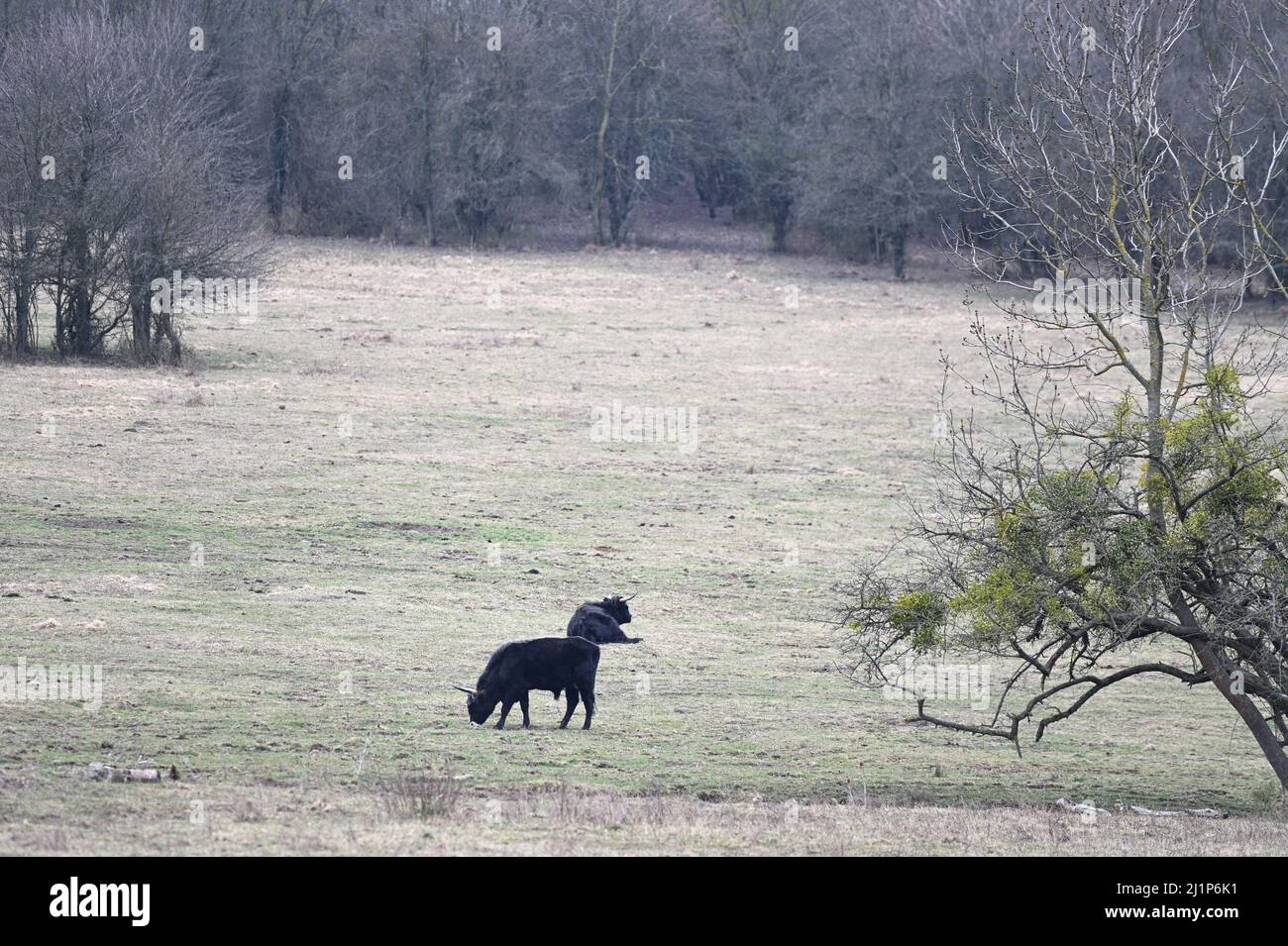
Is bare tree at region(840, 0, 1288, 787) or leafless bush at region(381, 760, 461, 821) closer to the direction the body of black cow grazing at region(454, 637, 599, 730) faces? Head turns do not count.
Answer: the leafless bush

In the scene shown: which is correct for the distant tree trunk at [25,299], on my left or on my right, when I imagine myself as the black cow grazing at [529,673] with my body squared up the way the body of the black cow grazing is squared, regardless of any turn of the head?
on my right

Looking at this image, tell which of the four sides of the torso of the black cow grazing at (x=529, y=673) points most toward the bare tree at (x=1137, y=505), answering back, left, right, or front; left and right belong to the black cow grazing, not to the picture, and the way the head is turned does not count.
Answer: back

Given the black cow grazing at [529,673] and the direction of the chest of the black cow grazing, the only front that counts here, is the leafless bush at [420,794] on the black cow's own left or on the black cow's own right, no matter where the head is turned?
on the black cow's own left

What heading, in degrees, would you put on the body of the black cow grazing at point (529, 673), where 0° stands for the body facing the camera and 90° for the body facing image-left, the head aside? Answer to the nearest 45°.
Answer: approximately 90°

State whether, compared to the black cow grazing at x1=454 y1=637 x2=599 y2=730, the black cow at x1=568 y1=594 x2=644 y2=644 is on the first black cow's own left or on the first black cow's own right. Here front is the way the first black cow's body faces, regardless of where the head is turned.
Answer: on the first black cow's own right
